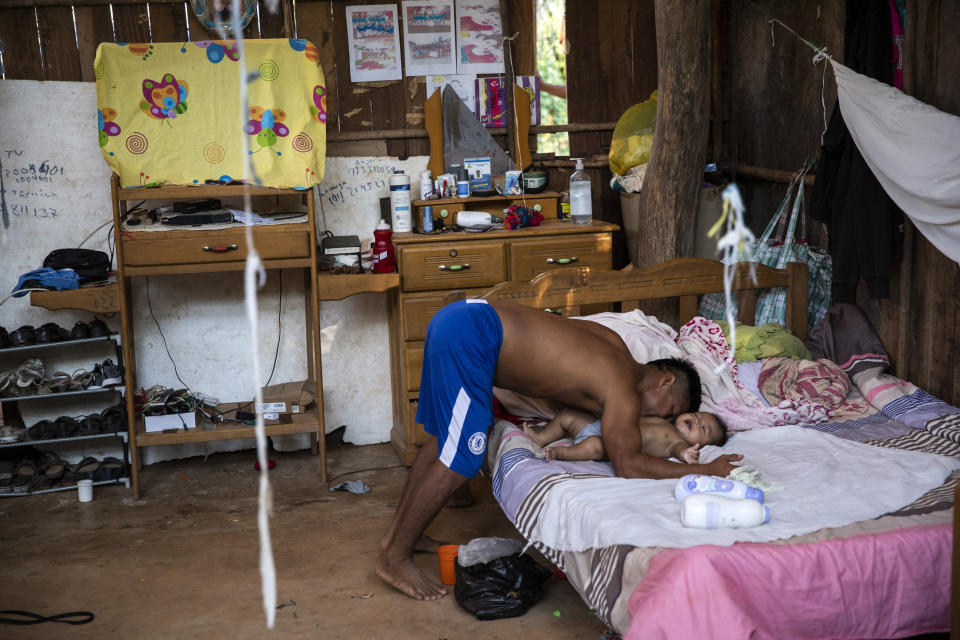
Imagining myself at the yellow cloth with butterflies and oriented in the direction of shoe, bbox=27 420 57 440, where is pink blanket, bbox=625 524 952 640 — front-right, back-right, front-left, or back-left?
back-left

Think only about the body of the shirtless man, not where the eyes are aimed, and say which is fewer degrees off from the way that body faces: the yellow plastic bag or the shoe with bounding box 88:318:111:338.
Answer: the yellow plastic bag

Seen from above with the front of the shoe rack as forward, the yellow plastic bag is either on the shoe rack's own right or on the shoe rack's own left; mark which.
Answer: on the shoe rack's own left

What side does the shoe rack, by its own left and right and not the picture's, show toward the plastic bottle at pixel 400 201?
left

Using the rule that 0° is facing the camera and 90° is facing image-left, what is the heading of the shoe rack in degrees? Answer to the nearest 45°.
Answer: approximately 0°

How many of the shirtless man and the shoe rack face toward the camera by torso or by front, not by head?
1

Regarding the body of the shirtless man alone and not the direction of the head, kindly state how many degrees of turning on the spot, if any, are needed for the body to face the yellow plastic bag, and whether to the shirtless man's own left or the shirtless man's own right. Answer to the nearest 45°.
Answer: approximately 90° to the shirtless man's own left

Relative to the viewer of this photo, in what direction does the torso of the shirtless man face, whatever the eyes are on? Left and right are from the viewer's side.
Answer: facing to the right of the viewer
